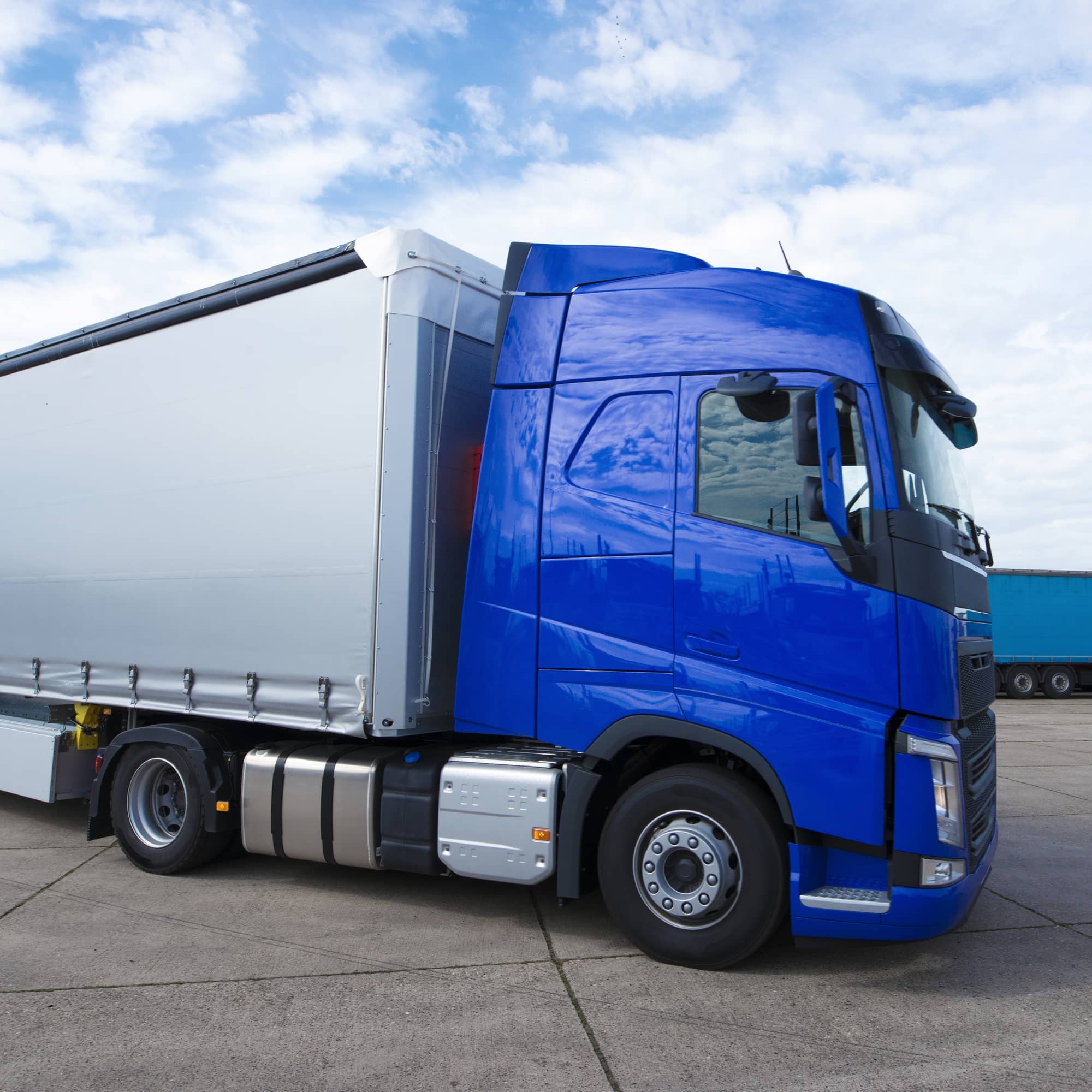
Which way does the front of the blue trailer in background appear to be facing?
to the viewer's right

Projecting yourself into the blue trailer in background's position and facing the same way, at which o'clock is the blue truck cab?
The blue truck cab is roughly at 3 o'clock from the blue trailer in background.
